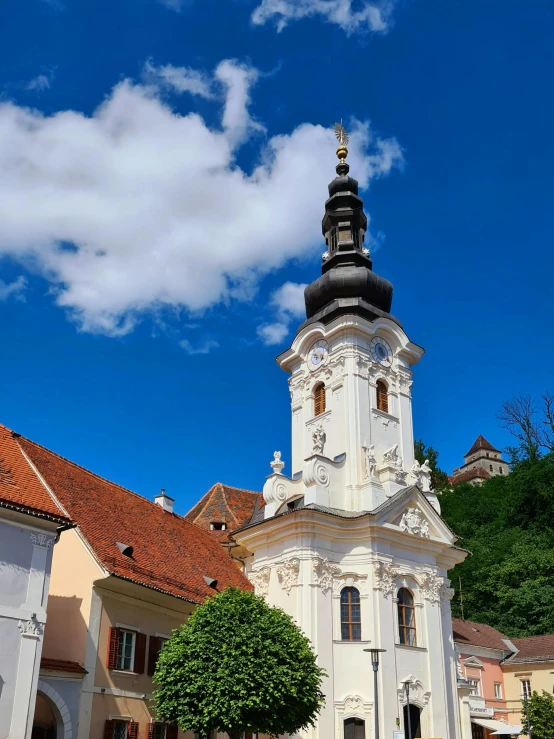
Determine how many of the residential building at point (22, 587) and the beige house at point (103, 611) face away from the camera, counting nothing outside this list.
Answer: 0

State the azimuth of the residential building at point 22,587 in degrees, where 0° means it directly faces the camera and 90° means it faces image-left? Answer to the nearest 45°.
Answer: approximately 315°

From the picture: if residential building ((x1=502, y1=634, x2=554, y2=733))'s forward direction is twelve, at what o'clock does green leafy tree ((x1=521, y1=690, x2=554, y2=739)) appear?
The green leafy tree is roughly at 12 o'clock from the residential building.

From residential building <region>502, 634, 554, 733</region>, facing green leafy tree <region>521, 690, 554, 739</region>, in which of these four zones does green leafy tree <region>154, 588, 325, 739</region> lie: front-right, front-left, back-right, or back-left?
front-right

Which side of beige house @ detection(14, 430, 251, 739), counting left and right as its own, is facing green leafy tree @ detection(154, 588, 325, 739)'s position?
front

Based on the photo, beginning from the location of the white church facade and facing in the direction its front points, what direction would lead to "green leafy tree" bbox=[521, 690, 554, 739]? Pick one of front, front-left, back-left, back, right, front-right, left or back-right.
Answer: left

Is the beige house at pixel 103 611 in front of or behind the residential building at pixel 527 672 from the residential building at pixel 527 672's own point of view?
in front

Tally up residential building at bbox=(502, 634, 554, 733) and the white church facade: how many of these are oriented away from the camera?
0

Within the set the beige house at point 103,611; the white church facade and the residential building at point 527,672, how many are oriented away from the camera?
0

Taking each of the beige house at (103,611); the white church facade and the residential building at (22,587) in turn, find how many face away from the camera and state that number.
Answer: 0

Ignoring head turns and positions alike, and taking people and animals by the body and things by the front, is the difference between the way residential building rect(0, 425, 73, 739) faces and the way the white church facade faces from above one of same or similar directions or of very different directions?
same or similar directions

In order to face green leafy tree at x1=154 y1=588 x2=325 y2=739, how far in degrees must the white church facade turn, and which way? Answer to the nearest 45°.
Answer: approximately 45° to its right

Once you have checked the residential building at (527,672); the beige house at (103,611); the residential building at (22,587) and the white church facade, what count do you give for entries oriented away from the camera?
0

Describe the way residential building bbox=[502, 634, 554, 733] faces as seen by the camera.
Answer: facing the viewer

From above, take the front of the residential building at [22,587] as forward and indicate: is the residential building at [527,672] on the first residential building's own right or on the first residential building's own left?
on the first residential building's own left

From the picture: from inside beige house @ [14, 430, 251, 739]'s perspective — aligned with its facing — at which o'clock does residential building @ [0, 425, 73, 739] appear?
The residential building is roughly at 2 o'clock from the beige house.

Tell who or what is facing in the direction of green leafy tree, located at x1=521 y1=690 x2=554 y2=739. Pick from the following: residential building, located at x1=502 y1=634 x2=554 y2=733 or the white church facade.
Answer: the residential building
